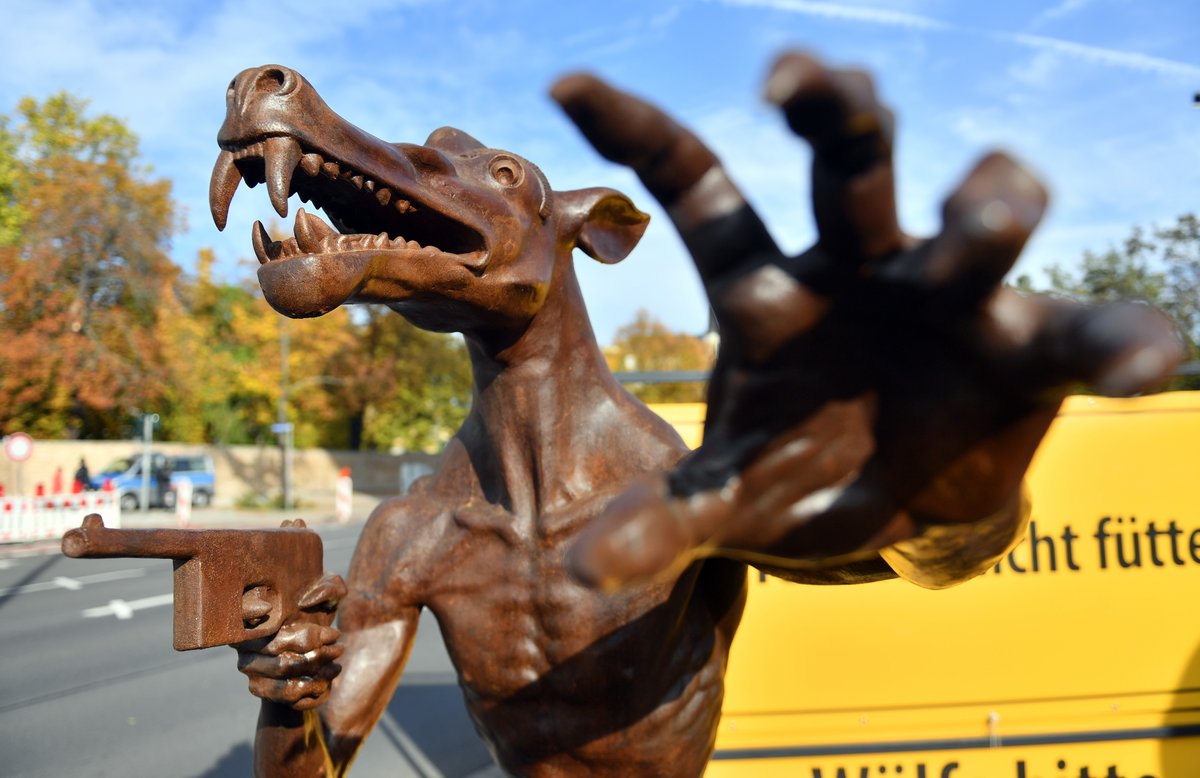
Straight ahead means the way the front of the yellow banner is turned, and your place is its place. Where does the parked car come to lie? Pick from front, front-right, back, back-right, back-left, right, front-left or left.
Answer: back-right

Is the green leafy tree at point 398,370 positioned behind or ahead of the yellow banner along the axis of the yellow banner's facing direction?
behind

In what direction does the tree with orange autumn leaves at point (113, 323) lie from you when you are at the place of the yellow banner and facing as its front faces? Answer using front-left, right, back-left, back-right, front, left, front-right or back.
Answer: back-right

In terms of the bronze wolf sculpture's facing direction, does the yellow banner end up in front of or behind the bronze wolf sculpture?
behind

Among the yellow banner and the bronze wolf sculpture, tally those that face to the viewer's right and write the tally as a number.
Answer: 0

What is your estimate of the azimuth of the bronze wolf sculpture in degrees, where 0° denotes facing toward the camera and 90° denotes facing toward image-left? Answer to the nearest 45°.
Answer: approximately 45°

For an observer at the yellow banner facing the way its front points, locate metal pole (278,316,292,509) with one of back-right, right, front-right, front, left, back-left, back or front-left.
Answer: back-right

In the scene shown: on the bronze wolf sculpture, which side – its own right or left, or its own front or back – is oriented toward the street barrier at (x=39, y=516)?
right

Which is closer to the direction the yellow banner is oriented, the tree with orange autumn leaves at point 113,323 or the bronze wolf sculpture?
the bronze wolf sculpture

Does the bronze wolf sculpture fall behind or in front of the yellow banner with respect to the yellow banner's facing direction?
in front

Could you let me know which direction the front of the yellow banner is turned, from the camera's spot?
facing the viewer

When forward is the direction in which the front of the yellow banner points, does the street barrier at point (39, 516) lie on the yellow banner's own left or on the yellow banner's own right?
on the yellow banner's own right
